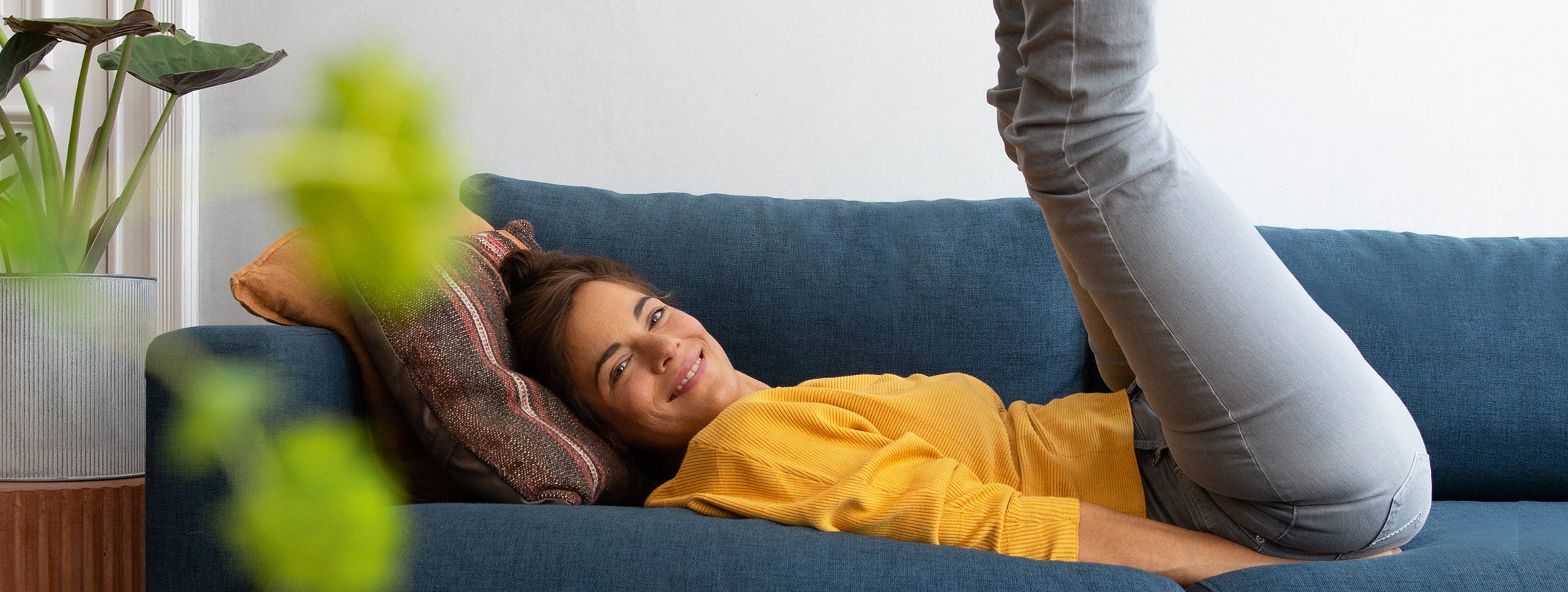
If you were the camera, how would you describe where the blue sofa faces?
facing the viewer
